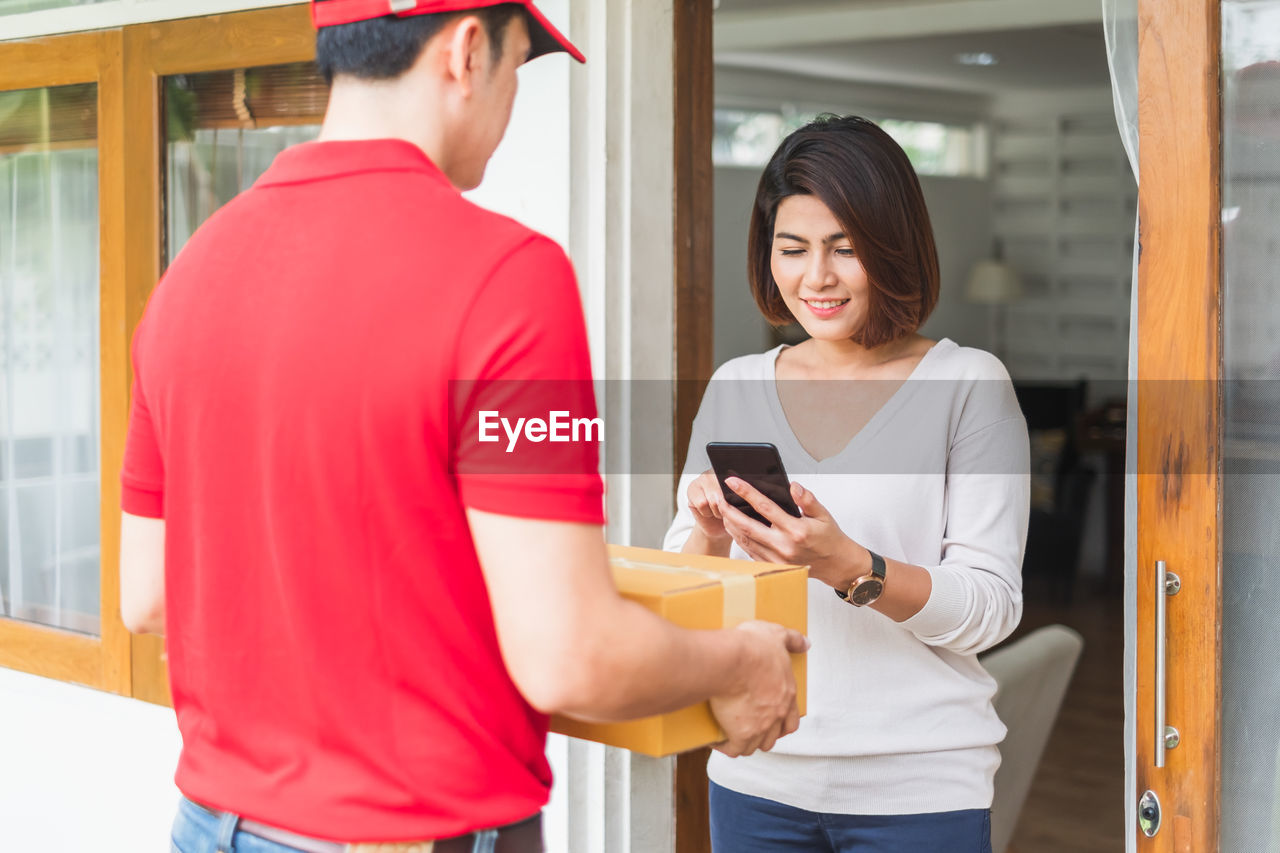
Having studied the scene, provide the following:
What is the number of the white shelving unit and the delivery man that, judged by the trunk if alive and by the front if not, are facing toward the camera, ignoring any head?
1

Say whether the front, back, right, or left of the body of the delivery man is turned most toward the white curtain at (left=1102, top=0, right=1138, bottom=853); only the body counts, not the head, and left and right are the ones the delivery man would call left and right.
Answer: front

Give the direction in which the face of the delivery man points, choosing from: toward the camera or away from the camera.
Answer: away from the camera

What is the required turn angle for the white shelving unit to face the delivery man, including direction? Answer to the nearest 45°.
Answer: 0° — it already faces them

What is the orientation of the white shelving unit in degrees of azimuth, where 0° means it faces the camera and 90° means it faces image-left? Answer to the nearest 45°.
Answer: approximately 0°

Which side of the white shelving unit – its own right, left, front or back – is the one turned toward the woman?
front

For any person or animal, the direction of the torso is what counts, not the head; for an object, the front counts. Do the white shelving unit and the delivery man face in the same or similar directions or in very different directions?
very different directions

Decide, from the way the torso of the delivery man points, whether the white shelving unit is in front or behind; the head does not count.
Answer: in front

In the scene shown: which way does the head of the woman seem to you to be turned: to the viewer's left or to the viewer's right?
to the viewer's left

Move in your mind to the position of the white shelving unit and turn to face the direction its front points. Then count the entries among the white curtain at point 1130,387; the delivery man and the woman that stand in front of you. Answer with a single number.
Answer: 3

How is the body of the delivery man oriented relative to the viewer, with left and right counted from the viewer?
facing away from the viewer and to the right of the viewer

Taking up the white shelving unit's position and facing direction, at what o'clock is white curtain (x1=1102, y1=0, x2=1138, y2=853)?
The white curtain is roughly at 12 o'clock from the white shelving unit.
